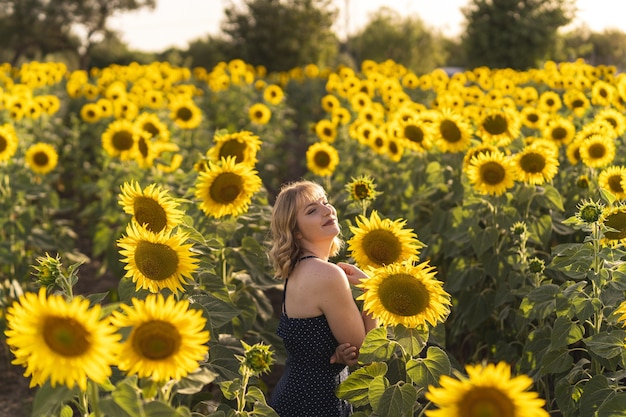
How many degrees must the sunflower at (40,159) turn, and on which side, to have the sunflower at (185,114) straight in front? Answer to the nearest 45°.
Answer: approximately 90° to its left

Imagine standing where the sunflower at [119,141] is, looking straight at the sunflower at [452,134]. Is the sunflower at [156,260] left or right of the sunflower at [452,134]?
right

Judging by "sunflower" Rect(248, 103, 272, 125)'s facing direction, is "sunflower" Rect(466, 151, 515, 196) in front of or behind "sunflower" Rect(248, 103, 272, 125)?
in front

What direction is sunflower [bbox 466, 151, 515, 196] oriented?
toward the camera

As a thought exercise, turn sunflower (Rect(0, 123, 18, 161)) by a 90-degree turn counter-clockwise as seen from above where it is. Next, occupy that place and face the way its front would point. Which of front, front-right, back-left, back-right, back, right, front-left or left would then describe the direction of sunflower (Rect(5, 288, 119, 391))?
right

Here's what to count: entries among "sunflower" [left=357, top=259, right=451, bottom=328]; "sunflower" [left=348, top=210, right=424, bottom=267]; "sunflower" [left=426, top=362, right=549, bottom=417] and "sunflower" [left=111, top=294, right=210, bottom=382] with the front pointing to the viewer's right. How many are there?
0

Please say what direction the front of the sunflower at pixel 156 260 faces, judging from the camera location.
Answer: facing the viewer

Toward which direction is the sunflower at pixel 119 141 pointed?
toward the camera

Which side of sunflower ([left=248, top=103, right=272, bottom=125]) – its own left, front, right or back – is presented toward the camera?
front

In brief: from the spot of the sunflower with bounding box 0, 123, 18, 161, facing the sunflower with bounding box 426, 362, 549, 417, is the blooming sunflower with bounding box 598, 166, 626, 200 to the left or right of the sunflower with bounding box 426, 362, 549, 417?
left

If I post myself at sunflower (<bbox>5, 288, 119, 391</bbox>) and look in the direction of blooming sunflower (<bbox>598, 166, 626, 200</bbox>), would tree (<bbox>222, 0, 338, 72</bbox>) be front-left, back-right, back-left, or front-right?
front-left

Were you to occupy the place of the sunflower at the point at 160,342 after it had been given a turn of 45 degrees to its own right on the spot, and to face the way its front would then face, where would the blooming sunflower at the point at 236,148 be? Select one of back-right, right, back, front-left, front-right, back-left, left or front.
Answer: back-right

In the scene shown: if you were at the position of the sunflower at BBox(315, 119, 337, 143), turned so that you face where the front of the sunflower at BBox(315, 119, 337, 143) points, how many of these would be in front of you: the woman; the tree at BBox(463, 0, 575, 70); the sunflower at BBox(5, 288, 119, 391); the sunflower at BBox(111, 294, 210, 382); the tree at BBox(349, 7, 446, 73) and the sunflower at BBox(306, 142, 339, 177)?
4

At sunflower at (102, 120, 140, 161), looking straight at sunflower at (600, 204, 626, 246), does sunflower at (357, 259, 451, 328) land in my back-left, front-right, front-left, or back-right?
front-right

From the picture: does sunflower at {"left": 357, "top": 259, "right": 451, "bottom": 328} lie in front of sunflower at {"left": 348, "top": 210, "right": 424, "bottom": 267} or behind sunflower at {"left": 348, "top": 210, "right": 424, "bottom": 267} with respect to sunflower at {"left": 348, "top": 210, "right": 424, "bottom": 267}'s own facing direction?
in front

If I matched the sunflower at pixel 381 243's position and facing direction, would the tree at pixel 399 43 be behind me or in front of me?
behind
